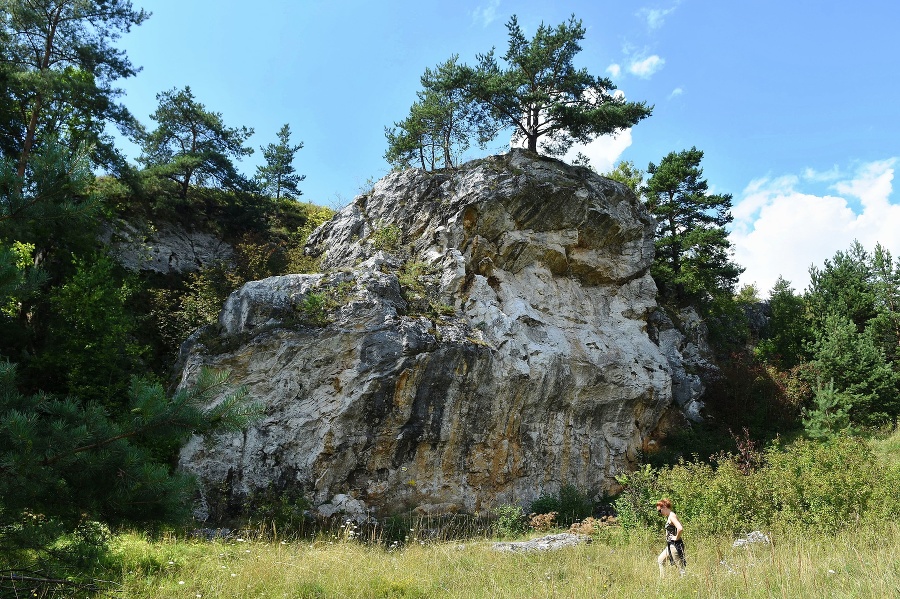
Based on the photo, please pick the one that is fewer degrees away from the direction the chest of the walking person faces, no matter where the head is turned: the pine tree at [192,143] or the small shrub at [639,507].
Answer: the pine tree

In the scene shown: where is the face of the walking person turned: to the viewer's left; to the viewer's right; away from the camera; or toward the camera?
to the viewer's left

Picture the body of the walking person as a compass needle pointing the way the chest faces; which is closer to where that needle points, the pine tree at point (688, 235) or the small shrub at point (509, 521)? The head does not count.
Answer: the small shrub

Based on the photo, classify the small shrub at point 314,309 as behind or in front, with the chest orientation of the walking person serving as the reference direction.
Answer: in front

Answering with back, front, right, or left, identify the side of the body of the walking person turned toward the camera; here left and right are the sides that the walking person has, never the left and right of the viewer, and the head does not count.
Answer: left

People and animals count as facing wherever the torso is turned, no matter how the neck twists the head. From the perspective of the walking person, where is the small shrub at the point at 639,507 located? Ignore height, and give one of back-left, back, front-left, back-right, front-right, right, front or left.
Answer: right

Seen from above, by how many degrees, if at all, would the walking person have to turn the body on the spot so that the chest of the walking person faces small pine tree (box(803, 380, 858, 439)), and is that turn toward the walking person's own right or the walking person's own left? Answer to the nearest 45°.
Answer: approximately 90° to the walking person's own right

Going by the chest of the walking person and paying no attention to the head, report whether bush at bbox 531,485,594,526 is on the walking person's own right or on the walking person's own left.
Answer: on the walking person's own right

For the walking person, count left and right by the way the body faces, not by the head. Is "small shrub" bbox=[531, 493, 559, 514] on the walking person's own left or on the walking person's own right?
on the walking person's own right
